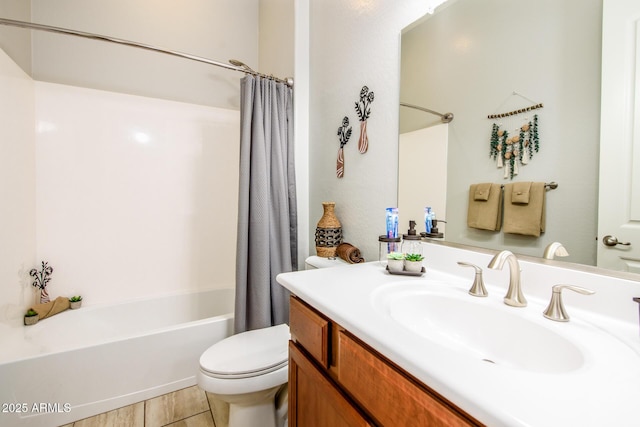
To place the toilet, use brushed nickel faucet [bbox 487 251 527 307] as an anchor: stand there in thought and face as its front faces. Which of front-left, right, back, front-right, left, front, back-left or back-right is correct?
front-right

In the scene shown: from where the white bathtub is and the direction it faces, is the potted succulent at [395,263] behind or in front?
in front

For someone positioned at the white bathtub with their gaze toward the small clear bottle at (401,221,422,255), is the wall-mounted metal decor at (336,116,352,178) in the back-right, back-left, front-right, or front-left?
front-left

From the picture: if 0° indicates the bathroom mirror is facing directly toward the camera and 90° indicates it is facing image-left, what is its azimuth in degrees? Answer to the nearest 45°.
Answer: approximately 45°

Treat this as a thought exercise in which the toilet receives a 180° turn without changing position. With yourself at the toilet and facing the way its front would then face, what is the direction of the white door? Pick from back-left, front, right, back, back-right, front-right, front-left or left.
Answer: right

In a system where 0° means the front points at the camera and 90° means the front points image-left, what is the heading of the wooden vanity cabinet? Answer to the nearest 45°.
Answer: approximately 45°

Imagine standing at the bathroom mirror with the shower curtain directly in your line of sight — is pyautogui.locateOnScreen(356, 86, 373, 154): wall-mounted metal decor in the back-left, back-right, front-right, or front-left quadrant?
front-right

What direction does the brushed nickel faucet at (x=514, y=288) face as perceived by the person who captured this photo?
facing the viewer and to the left of the viewer

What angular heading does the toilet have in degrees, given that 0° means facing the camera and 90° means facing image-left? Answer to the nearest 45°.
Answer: approximately 45°
